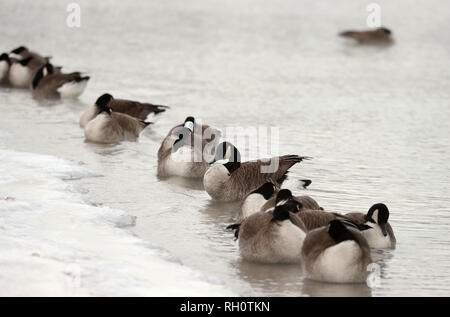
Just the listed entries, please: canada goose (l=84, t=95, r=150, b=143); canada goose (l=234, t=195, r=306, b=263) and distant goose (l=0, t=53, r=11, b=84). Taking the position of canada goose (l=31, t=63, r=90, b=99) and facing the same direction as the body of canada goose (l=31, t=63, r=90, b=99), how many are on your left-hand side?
2

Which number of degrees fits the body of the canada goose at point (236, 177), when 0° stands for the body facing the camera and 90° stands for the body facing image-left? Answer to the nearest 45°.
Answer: approximately 45°

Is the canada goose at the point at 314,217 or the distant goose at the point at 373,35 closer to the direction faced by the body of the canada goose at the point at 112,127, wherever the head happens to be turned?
the canada goose

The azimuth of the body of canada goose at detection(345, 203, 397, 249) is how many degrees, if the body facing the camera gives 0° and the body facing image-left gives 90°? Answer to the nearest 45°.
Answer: approximately 315°

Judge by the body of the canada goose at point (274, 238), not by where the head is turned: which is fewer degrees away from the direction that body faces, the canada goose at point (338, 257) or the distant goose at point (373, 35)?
the canada goose

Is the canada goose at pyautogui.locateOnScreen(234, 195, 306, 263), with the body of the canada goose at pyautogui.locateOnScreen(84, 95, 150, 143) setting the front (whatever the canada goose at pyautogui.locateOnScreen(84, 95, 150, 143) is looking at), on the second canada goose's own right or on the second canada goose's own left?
on the second canada goose's own left

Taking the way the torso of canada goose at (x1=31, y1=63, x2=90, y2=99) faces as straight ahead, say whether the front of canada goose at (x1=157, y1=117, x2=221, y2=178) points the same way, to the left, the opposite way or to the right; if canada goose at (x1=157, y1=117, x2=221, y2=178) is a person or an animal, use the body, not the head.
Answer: to the left

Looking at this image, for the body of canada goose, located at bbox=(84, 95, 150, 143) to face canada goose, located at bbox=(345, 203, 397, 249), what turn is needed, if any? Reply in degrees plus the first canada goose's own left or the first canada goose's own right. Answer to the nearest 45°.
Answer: approximately 90° to the first canada goose's own left
